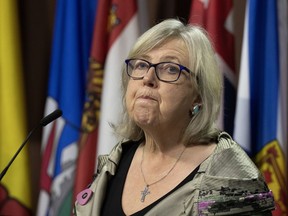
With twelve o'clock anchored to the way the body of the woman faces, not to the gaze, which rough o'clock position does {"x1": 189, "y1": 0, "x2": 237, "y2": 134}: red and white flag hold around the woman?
The red and white flag is roughly at 5 o'clock from the woman.

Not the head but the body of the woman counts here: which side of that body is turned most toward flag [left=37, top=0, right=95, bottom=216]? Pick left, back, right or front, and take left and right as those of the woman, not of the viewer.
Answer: right

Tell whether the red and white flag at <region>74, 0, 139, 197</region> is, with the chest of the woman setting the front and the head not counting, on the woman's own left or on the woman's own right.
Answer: on the woman's own right

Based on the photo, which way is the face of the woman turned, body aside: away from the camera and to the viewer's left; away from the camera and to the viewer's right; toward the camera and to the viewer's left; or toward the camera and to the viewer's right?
toward the camera and to the viewer's left
